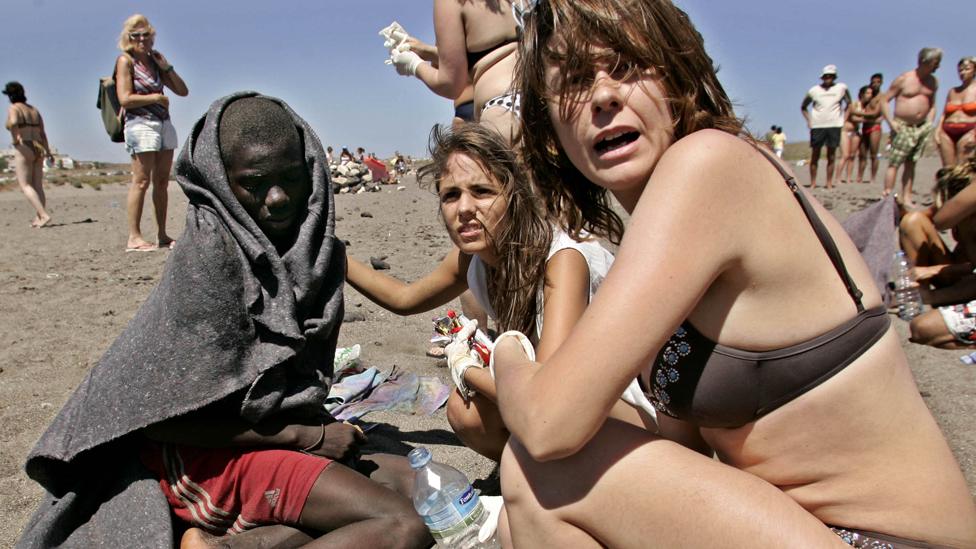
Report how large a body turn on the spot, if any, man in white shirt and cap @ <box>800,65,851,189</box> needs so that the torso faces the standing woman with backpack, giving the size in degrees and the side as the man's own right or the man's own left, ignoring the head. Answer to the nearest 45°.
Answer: approximately 45° to the man's own right

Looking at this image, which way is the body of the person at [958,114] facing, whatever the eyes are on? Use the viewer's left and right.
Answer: facing the viewer and to the left of the viewer

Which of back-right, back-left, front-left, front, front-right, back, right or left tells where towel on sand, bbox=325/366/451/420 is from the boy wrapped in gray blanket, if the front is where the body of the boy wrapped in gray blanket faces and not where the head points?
left

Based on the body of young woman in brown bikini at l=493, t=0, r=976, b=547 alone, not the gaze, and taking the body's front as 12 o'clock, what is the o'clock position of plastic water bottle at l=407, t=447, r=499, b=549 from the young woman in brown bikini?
The plastic water bottle is roughly at 1 o'clock from the young woman in brown bikini.

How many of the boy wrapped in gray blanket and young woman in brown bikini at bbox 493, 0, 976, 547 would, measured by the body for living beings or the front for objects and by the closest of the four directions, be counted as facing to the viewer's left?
1

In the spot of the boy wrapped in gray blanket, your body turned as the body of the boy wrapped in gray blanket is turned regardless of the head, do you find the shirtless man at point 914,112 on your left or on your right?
on your left

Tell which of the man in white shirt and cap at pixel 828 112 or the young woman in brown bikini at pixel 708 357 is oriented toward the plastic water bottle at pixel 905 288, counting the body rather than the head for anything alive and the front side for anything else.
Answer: the man in white shirt and cap

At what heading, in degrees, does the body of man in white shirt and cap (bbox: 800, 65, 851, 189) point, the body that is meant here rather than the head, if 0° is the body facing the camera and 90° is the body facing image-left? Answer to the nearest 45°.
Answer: approximately 0°

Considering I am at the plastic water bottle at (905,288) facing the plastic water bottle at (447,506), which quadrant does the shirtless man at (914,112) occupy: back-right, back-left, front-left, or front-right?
back-right

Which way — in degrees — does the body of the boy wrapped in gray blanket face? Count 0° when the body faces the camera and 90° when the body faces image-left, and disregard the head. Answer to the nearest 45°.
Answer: approximately 315°
